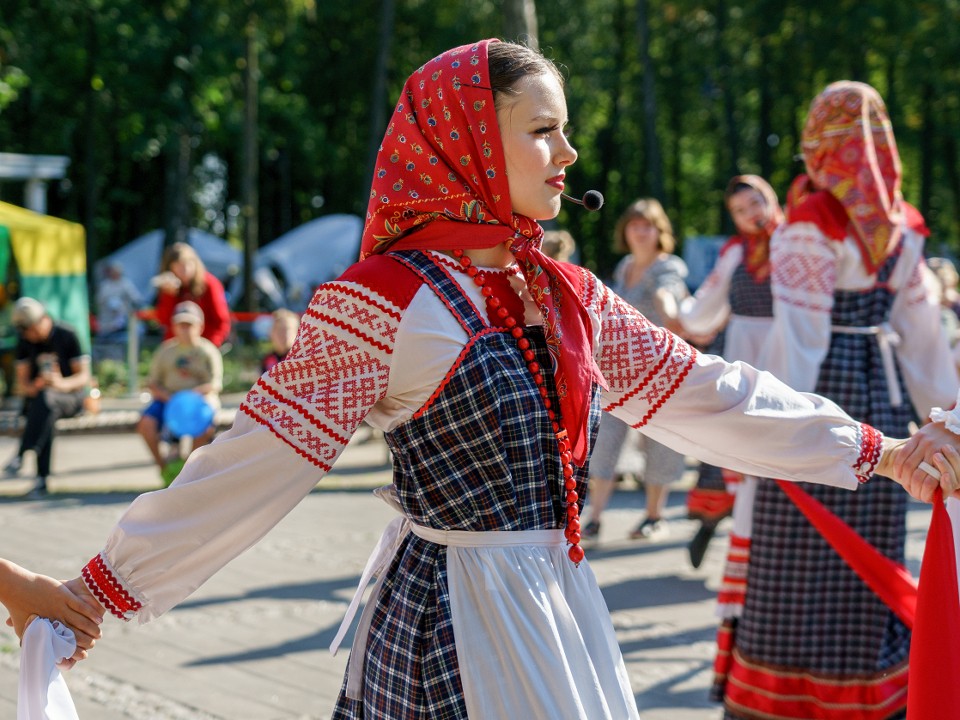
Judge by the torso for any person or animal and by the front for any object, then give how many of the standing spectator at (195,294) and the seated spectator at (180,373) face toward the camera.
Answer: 2

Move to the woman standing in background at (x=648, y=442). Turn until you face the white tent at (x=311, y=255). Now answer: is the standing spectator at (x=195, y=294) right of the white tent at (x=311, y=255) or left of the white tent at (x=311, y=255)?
left

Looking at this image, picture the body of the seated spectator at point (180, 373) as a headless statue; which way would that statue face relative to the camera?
toward the camera

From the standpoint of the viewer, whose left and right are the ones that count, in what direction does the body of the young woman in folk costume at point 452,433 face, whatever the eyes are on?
facing the viewer and to the right of the viewer

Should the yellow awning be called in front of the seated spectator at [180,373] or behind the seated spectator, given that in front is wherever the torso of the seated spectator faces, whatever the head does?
behind

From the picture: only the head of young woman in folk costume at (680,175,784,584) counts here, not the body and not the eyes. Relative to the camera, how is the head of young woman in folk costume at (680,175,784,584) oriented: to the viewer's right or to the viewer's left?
to the viewer's left

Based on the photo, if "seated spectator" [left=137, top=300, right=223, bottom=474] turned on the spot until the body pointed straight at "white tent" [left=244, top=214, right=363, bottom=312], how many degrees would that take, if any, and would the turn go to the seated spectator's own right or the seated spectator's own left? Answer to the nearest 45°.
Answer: approximately 180°

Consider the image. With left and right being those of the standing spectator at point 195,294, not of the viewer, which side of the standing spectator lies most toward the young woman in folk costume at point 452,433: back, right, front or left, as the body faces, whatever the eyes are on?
front

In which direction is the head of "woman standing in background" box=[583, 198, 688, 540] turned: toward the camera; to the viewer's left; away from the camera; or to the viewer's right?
toward the camera

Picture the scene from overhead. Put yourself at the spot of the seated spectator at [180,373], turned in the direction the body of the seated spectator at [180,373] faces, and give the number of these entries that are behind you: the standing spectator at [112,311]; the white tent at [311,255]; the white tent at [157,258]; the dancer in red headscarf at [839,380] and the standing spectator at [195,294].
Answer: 4

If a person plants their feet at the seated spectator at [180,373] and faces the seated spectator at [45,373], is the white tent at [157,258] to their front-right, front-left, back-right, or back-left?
front-right

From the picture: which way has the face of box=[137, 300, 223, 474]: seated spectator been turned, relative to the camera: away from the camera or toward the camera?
toward the camera

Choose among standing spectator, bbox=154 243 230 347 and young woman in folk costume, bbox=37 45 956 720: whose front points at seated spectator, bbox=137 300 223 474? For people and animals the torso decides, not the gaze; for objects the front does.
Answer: standing spectator, bbox=154 243 230 347

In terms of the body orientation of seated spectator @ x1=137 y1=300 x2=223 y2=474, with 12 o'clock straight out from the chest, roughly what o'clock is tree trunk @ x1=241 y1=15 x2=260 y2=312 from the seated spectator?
The tree trunk is roughly at 6 o'clock from the seated spectator.

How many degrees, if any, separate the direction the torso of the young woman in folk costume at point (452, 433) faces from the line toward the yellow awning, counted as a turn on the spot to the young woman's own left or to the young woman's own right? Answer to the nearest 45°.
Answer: approximately 180°

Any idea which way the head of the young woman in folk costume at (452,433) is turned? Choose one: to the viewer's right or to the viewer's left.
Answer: to the viewer's right

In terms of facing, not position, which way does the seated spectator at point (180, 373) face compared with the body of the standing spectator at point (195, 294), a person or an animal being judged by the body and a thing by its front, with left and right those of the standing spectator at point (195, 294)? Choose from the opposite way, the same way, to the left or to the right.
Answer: the same way

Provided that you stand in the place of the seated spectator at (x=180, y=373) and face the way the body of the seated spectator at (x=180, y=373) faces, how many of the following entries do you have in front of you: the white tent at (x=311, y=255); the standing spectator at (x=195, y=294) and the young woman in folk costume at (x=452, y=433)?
1
